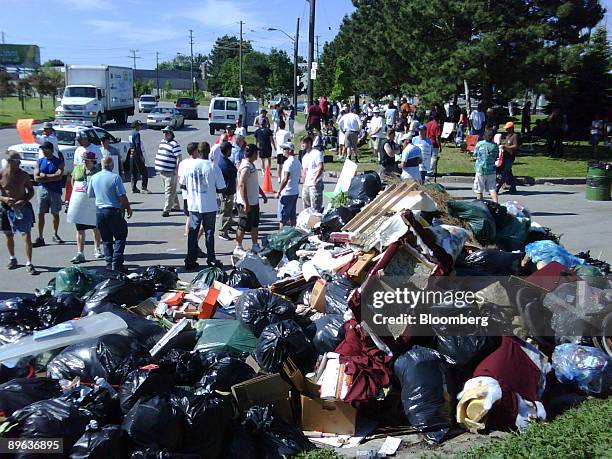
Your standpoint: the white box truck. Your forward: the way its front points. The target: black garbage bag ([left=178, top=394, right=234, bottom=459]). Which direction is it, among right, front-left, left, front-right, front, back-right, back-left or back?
front-left

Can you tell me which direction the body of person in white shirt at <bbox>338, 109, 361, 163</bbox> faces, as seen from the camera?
away from the camera

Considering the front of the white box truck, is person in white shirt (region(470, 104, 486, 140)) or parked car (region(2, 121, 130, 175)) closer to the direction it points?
the parked car

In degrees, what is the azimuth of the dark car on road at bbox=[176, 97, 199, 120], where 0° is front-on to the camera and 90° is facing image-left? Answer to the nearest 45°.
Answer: approximately 180°

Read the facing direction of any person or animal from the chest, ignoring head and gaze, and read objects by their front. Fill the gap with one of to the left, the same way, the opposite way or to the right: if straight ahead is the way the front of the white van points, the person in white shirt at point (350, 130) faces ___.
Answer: the same way

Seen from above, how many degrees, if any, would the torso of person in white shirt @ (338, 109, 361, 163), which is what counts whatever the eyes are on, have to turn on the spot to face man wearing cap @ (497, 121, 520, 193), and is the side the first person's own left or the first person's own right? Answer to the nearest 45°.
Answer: approximately 135° to the first person's own right

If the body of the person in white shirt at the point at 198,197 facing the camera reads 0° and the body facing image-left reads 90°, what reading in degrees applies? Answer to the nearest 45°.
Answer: approximately 180°

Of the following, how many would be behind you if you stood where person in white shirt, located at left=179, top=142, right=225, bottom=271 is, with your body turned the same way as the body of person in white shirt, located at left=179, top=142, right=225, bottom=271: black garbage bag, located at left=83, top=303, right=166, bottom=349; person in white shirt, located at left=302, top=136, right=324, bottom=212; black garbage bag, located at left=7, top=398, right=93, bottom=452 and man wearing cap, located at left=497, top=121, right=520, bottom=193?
2

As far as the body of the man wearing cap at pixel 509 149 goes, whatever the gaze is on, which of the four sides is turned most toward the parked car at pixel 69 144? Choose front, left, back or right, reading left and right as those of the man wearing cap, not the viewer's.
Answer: front

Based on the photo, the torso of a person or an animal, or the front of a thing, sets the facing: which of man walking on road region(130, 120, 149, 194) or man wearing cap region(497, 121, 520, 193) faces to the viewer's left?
the man wearing cap
